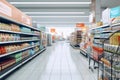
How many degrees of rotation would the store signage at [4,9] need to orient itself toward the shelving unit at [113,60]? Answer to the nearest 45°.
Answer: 0° — it already faces it

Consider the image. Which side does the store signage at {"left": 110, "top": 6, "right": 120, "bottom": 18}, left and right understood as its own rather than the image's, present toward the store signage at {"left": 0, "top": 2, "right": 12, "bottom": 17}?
front

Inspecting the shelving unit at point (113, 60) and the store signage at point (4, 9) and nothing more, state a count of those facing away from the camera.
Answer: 0

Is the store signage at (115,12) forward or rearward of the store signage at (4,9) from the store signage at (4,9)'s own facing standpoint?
forward

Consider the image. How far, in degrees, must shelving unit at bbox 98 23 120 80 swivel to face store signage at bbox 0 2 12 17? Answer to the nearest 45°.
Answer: approximately 45° to its right

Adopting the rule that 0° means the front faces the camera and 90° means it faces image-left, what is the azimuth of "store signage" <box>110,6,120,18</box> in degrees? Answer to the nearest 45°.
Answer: approximately 45°

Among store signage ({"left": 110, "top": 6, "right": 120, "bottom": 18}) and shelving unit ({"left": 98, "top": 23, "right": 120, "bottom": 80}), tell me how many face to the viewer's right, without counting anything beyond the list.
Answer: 0

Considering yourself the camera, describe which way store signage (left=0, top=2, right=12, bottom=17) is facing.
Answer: facing the viewer and to the right of the viewer
